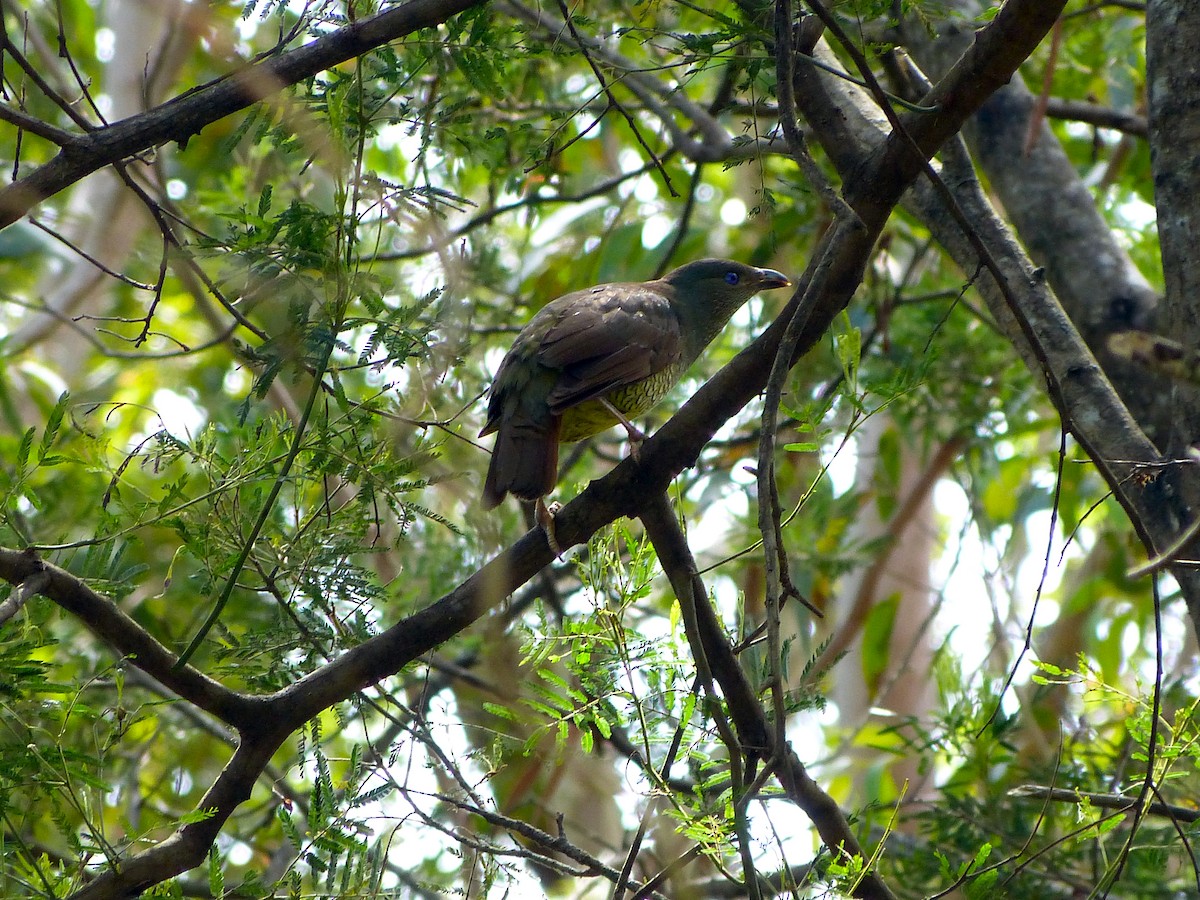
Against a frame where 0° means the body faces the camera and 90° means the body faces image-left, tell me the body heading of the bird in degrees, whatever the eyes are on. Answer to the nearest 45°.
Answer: approximately 270°

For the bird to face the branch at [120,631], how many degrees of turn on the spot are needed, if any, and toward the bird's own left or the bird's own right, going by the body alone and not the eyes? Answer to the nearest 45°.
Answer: approximately 135° to the bird's own left
